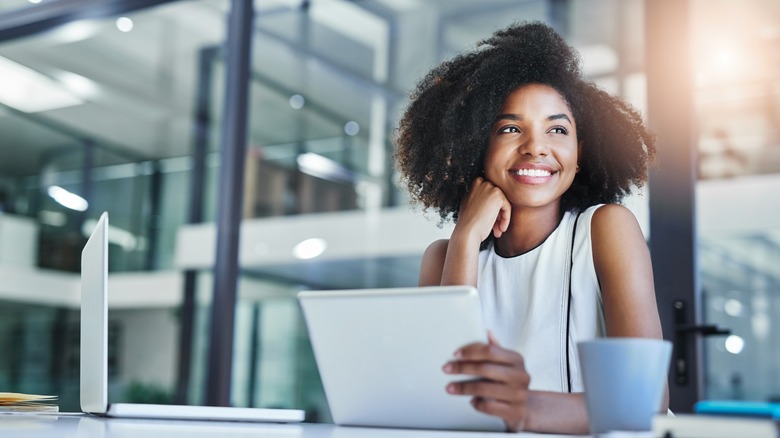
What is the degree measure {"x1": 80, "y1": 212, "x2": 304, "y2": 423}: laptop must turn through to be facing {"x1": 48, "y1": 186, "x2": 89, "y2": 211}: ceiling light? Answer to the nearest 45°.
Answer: approximately 90° to its left

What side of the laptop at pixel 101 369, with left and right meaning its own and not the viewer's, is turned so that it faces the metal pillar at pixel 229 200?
left

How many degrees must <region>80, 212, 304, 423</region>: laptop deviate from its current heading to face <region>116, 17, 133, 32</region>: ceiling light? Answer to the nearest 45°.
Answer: approximately 90° to its left

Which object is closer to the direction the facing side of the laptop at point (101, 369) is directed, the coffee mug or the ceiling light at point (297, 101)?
the coffee mug

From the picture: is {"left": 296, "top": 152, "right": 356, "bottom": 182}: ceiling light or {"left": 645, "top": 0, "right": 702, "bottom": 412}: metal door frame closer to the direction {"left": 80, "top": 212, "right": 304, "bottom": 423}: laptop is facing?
the metal door frame

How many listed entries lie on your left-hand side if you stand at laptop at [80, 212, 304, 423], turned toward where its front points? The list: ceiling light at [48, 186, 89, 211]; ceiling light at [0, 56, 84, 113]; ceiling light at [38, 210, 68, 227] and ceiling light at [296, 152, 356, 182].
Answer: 4

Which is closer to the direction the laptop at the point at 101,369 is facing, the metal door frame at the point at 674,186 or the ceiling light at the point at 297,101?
the metal door frame

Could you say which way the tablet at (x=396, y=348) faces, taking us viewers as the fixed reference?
facing away from the viewer and to the right of the viewer

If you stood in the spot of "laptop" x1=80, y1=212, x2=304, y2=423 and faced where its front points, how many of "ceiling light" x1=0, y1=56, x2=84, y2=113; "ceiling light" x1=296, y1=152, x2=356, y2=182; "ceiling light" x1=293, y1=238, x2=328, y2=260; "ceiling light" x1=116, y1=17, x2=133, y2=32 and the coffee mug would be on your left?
4

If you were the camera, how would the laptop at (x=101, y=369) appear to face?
facing to the right of the viewer
